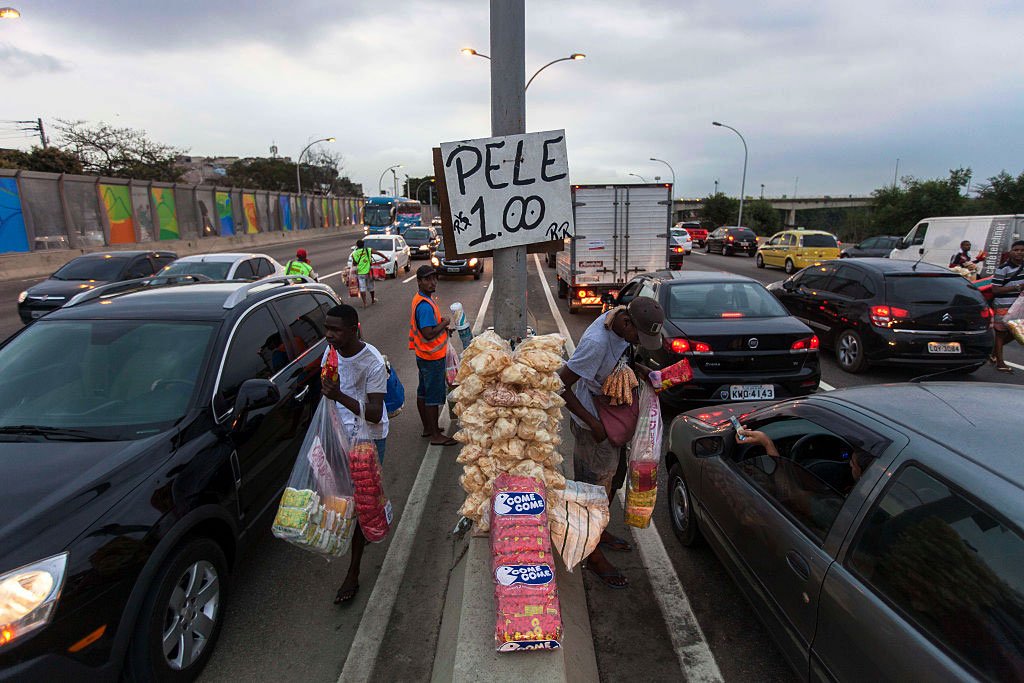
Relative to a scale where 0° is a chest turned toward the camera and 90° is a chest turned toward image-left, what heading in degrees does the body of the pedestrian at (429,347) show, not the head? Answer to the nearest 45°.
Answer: approximately 270°

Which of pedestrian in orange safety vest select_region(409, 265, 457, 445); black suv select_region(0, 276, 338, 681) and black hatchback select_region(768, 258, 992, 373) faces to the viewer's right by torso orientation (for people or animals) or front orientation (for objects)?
the pedestrian in orange safety vest

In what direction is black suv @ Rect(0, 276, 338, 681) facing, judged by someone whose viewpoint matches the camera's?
facing the viewer and to the left of the viewer

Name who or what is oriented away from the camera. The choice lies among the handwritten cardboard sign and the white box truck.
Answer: the white box truck

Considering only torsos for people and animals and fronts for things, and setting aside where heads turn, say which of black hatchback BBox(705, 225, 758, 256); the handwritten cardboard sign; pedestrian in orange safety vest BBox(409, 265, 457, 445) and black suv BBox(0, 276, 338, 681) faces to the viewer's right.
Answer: the pedestrian in orange safety vest

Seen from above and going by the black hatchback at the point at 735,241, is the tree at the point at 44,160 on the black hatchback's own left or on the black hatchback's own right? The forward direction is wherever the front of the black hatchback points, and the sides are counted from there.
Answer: on the black hatchback's own left

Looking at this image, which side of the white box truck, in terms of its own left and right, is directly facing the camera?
back

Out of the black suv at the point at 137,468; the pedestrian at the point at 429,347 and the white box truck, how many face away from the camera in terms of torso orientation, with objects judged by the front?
1

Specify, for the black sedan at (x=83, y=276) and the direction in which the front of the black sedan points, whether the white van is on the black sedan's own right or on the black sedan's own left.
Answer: on the black sedan's own left

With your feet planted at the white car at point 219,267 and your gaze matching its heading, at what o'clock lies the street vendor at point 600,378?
The street vendor is roughly at 10 o'clock from the white car.

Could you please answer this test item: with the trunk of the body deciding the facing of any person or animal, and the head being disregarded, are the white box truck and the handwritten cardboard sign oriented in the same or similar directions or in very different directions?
very different directions

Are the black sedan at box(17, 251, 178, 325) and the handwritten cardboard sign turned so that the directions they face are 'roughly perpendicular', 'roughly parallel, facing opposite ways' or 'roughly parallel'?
roughly parallel

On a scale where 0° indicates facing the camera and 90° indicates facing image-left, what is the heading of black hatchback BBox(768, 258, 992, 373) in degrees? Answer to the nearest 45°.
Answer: approximately 135°

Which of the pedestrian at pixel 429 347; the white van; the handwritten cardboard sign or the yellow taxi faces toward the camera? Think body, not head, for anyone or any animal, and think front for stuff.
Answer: the handwritten cardboard sign

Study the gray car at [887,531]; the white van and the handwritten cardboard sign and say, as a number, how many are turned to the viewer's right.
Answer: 0

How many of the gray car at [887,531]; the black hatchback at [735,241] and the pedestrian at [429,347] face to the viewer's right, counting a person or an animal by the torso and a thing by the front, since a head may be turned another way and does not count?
1
